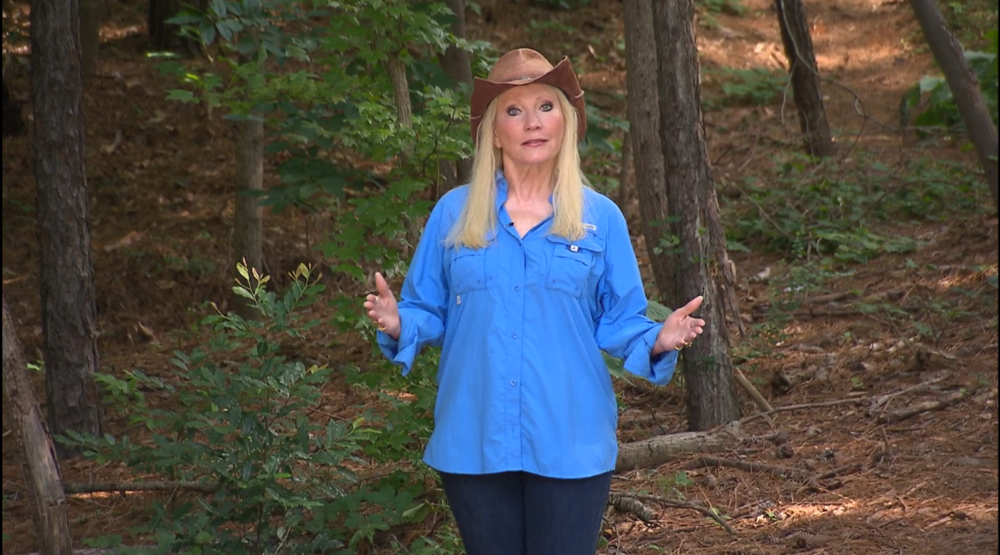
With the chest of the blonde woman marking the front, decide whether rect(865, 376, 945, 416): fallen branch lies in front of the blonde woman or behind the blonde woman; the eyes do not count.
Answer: behind

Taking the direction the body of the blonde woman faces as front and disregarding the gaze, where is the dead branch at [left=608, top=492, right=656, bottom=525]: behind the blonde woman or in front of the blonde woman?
behind

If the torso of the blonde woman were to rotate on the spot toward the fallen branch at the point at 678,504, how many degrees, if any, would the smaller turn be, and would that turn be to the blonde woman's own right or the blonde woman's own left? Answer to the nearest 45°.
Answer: approximately 180°

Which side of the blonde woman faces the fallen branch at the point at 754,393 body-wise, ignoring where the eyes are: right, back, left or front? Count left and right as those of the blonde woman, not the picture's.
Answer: back

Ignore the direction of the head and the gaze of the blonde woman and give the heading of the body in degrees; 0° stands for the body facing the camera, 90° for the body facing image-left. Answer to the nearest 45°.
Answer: approximately 0°

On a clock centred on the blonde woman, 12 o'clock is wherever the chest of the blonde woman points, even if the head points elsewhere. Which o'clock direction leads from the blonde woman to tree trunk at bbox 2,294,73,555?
The tree trunk is roughly at 4 o'clock from the blonde woman.

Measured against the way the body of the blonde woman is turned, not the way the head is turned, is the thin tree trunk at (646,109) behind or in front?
behind

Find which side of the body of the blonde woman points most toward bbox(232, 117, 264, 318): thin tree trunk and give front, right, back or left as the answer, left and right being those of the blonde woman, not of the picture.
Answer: back

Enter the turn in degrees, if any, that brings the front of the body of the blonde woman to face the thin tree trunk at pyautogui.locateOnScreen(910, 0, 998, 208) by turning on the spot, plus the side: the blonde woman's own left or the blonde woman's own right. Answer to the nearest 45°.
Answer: approximately 90° to the blonde woman's own left

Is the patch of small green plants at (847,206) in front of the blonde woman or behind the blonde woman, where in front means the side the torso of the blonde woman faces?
behind

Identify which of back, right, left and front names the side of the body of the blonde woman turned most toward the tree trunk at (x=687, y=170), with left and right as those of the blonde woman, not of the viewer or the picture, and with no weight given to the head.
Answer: back

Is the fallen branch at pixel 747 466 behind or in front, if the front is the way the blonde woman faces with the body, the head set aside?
behind

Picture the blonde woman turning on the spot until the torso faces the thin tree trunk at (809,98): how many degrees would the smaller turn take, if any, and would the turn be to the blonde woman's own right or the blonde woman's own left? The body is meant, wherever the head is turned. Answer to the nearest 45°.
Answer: approximately 180°
